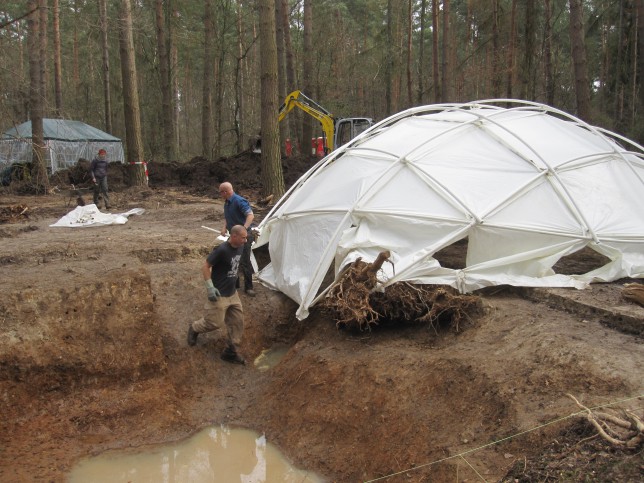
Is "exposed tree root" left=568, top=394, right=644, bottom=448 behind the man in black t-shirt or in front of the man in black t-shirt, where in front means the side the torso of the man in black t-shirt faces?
in front

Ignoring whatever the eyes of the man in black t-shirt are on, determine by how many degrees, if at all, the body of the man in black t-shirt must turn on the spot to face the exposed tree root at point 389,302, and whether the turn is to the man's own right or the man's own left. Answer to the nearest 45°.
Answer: approximately 45° to the man's own left

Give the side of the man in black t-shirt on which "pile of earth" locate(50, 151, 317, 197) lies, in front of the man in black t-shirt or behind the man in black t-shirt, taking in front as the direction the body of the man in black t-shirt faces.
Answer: behind

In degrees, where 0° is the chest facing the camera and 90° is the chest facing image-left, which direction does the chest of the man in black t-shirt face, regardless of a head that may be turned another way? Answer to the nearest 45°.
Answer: approximately 315°

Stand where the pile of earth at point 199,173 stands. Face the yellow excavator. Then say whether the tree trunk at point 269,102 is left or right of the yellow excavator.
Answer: right

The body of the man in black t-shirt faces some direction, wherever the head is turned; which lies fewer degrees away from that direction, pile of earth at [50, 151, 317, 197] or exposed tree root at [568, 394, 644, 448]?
the exposed tree root

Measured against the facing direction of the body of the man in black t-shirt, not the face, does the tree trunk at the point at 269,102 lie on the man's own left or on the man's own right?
on the man's own left

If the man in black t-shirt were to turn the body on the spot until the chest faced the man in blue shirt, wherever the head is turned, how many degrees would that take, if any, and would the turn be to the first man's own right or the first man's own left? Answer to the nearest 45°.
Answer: approximately 135° to the first man's own left
